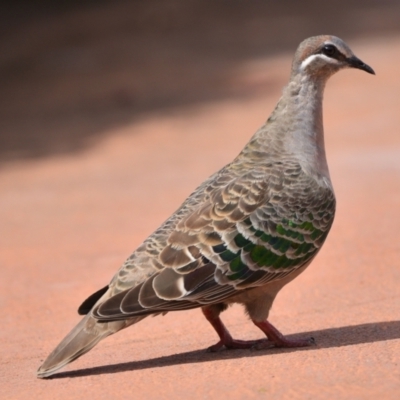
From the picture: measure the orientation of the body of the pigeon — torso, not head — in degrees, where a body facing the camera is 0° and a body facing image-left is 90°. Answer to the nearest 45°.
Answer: approximately 270°
